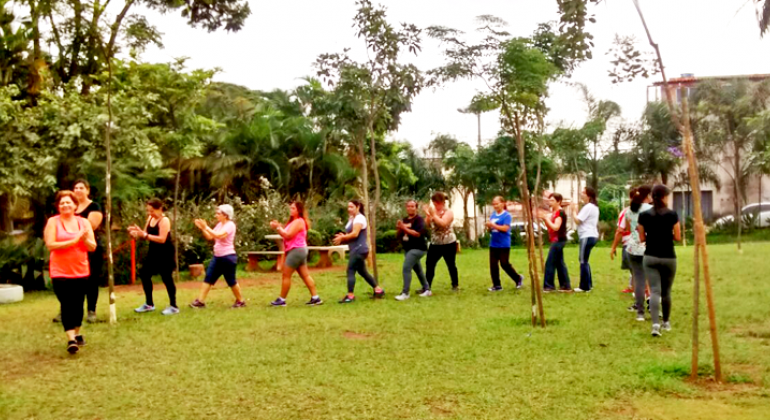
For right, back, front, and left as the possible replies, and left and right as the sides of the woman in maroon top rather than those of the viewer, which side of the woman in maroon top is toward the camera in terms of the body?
left

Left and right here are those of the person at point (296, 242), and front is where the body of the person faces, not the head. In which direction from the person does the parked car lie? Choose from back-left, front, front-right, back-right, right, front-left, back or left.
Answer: back-right

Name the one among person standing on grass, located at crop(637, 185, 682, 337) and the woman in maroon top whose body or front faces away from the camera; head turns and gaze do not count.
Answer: the person standing on grass

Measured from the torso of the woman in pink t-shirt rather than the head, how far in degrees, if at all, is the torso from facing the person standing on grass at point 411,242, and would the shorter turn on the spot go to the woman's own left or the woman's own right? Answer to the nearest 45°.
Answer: approximately 180°

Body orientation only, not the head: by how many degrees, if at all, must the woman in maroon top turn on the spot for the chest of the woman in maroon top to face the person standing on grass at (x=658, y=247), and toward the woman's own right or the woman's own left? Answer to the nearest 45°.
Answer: approximately 90° to the woman's own left

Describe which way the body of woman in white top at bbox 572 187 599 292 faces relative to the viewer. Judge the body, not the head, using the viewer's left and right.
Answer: facing to the left of the viewer

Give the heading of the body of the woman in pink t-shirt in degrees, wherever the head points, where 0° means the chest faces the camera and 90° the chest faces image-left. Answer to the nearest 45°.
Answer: approximately 90°

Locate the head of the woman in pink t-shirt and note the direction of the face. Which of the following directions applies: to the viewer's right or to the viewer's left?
to the viewer's left

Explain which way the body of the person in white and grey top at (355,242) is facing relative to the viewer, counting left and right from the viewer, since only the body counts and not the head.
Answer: facing to the left of the viewer

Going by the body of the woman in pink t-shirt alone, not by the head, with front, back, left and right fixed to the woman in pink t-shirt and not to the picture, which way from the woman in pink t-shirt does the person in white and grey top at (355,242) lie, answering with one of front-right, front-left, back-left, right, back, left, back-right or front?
back

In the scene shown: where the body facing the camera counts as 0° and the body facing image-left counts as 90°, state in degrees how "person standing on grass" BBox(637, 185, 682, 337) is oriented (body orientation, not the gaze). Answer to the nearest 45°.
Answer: approximately 180°

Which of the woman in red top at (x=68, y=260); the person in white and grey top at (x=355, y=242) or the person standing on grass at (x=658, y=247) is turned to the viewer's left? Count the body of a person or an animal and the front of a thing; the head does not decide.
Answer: the person in white and grey top at (x=355, y=242)

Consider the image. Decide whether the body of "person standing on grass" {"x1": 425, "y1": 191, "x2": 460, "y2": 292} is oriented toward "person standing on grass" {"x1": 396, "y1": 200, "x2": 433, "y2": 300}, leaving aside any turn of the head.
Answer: yes

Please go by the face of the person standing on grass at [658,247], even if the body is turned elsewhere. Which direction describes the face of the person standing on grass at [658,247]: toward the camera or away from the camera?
away from the camera

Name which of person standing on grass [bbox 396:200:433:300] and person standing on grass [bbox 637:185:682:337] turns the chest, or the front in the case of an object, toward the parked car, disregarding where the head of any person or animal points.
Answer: person standing on grass [bbox 637:185:682:337]
